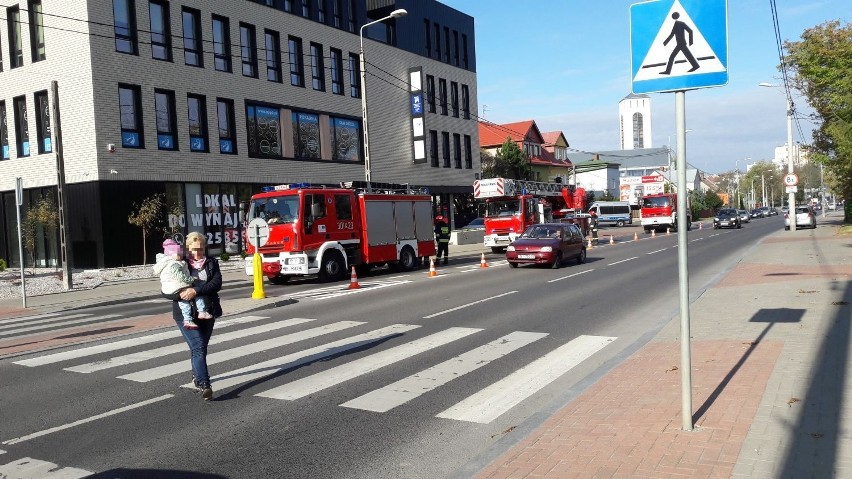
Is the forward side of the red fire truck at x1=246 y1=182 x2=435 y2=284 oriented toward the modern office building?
no

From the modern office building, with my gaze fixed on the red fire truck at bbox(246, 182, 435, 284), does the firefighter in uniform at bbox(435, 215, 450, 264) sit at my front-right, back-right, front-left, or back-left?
front-left

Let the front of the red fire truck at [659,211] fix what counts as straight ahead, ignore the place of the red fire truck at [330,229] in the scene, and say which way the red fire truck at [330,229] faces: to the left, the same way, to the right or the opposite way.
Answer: the same way

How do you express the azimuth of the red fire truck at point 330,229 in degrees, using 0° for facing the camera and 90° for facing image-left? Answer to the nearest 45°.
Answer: approximately 45°

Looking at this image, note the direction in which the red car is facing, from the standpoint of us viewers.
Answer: facing the viewer and to the left of the viewer

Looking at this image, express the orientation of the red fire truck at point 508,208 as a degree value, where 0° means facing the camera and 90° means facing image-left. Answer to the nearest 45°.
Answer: approximately 45°

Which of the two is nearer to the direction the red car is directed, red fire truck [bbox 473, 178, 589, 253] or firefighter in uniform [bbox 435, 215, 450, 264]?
the firefighter in uniform

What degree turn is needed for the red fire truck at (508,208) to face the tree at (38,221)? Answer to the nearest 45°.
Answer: approximately 45° to its right

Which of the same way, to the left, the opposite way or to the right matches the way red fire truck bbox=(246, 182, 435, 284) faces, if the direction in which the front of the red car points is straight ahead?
the same way

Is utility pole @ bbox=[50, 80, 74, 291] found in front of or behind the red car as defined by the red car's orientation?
in front

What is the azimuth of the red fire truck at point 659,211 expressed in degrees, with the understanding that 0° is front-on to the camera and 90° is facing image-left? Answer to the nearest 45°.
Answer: approximately 0°

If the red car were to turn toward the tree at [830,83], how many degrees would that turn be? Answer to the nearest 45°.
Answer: approximately 180°

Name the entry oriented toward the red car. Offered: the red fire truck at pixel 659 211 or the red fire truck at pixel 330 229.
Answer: the red fire truck at pixel 659 211

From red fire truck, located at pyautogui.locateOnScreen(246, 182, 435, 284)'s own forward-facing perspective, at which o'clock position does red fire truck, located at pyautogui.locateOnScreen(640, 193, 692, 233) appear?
red fire truck, located at pyautogui.locateOnScreen(640, 193, 692, 233) is roughly at 6 o'clock from red fire truck, located at pyautogui.locateOnScreen(246, 182, 435, 284).

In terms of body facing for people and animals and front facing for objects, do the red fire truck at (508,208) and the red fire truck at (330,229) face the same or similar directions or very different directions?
same or similar directions

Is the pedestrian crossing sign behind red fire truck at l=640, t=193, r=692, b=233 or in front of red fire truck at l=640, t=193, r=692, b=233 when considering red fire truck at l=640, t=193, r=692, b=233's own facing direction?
in front

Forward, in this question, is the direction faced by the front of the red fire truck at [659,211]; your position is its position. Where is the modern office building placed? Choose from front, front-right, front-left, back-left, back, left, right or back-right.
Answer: front-right

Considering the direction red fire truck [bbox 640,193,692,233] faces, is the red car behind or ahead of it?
ahead
